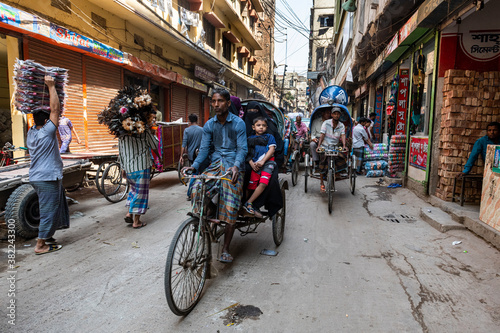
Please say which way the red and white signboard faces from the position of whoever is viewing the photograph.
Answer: facing the viewer

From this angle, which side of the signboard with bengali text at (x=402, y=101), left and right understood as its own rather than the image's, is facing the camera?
front

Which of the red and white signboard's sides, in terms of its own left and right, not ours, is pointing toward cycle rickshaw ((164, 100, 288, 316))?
front

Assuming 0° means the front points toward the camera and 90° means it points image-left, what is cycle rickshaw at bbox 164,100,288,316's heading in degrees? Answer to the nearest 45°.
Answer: approximately 45°
